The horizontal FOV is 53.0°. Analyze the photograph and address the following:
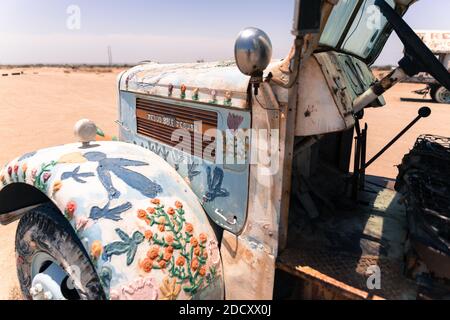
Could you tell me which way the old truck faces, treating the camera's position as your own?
facing away from the viewer and to the left of the viewer

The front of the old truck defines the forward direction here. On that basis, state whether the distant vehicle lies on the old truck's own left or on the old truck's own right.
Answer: on the old truck's own right
